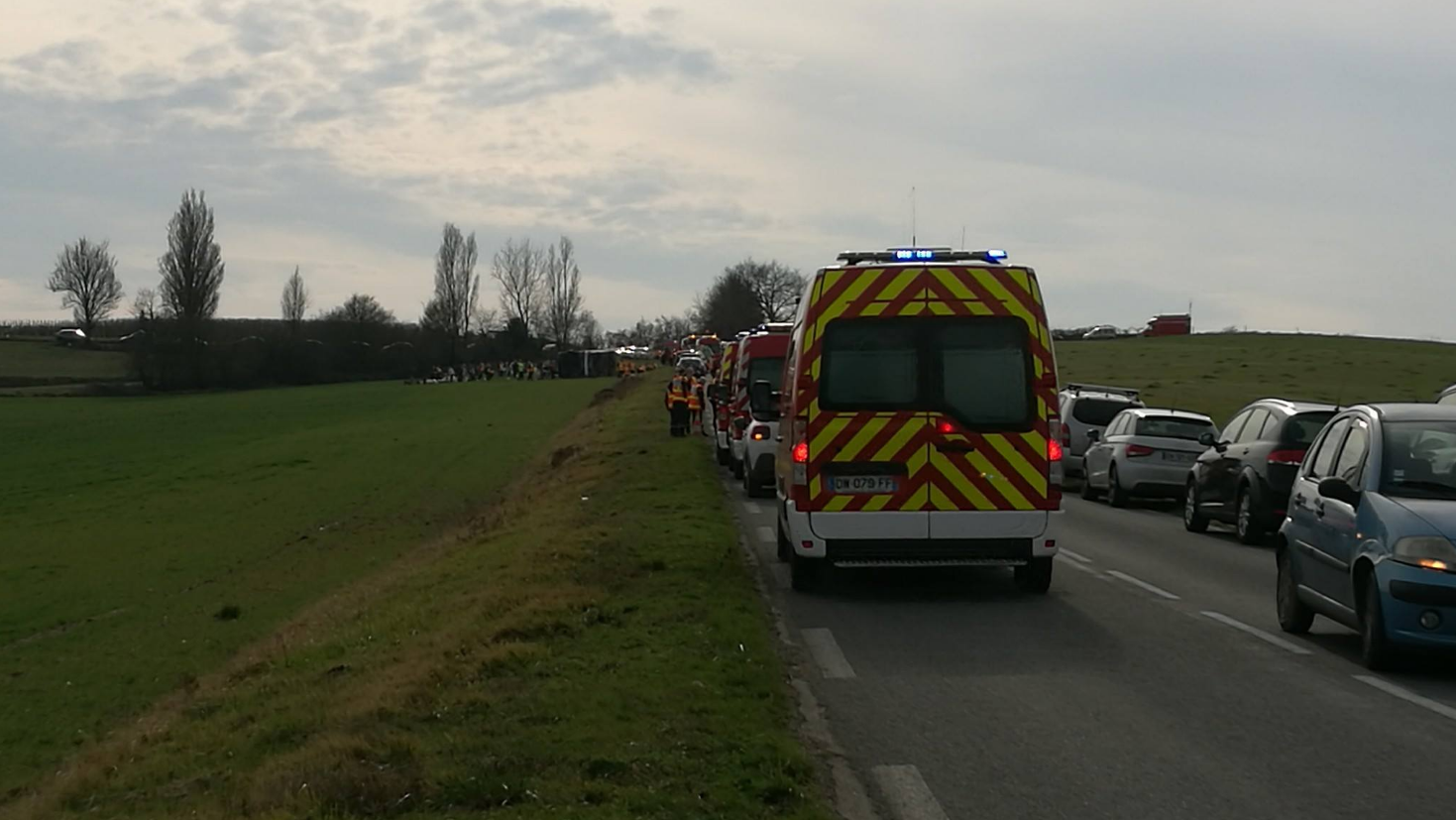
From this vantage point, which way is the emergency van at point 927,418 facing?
away from the camera

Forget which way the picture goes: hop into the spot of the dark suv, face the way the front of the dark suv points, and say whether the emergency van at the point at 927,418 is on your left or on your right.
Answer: on your left

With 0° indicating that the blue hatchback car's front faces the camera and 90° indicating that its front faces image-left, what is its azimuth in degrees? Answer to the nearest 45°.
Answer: approximately 315°

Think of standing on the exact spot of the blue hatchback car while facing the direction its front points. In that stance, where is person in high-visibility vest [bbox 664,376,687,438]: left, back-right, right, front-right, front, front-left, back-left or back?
back

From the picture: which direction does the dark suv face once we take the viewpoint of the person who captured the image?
facing away from the viewer and to the left of the viewer
